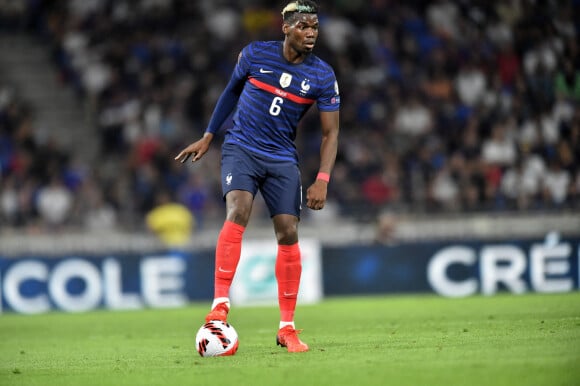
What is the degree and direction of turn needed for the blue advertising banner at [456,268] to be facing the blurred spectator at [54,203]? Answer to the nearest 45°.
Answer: approximately 90° to its right

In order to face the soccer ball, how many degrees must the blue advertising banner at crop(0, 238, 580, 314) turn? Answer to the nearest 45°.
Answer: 0° — it already faces it

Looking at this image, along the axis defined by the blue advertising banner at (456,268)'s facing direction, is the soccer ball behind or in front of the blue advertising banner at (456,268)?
in front

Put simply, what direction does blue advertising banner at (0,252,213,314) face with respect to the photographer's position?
facing the viewer

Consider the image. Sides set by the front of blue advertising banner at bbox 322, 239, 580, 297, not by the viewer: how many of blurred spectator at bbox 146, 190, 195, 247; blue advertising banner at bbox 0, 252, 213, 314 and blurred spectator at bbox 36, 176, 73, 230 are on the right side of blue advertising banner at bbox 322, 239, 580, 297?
3

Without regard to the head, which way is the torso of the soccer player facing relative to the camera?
toward the camera

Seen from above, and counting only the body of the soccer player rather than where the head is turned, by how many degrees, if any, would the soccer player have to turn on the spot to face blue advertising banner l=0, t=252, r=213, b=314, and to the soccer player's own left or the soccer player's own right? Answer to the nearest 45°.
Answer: approximately 180°

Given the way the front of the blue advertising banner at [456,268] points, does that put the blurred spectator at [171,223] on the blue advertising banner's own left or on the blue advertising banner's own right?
on the blue advertising banner's own right

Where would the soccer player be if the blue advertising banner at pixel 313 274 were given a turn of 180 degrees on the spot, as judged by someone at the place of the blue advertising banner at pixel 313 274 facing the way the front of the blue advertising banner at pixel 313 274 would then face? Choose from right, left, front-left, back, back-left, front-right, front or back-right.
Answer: back

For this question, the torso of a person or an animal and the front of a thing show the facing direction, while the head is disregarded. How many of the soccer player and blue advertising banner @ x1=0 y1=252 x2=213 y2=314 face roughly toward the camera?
2

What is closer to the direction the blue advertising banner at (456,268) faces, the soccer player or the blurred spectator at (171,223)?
the soccer player

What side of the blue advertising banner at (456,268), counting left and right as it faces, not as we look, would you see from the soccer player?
front

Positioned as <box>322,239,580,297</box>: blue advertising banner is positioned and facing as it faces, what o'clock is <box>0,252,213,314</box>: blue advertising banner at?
<box>0,252,213,314</box>: blue advertising banner is roughly at 3 o'clock from <box>322,239,580,297</box>: blue advertising banner.

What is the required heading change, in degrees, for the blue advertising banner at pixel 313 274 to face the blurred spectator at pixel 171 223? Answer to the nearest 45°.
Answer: approximately 90° to its right

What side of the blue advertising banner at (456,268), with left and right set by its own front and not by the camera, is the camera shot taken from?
front
